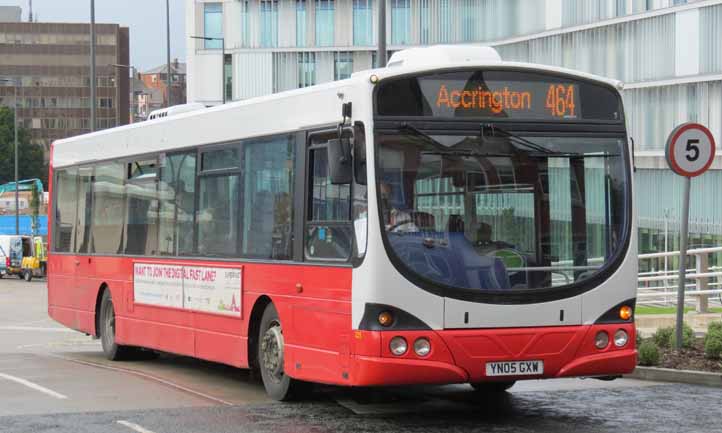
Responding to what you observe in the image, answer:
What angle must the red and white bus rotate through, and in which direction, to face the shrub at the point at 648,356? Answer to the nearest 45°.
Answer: approximately 90° to its left

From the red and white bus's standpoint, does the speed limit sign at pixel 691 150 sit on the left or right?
on its left

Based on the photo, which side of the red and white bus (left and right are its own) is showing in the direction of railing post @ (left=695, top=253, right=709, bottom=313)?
left

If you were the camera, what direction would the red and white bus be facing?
facing the viewer and to the right of the viewer

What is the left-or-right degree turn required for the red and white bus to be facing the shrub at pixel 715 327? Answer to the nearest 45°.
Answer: approximately 90° to its left

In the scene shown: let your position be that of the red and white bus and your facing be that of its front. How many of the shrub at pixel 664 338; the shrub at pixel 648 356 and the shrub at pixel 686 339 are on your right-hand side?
0

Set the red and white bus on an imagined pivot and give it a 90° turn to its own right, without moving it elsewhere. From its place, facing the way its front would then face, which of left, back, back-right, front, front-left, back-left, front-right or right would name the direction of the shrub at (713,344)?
back
